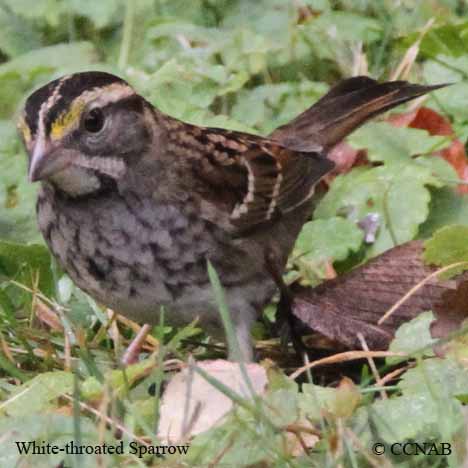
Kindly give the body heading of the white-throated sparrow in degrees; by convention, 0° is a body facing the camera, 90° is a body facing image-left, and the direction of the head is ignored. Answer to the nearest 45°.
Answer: approximately 45°

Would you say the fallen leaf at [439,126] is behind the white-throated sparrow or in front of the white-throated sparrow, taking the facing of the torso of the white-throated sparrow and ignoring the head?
behind

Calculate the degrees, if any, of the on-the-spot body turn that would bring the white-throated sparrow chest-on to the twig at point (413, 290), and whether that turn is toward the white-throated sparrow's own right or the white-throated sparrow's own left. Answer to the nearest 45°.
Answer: approximately 135° to the white-throated sparrow's own left

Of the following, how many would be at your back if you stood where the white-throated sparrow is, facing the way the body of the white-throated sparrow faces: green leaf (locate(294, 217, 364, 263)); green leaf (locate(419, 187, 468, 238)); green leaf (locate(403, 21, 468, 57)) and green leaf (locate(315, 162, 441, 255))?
4

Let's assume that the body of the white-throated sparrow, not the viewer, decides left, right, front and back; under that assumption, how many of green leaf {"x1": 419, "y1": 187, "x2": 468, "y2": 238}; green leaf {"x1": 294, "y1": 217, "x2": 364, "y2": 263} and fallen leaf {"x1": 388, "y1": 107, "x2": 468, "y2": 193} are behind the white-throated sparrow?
3

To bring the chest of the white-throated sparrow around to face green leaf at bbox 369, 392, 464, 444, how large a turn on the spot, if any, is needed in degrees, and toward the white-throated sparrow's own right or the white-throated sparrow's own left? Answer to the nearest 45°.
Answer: approximately 90° to the white-throated sparrow's own left

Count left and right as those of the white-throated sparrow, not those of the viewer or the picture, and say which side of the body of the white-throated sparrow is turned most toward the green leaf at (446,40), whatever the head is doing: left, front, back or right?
back

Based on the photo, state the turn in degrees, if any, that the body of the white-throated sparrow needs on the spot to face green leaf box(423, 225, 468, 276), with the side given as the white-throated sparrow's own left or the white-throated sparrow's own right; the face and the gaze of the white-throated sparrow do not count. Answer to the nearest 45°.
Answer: approximately 135° to the white-throated sparrow's own left
